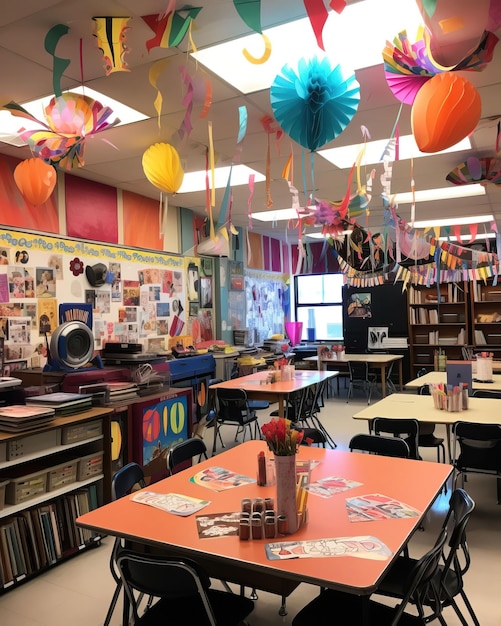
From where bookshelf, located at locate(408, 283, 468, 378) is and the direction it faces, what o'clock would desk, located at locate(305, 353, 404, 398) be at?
The desk is roughly at 1 o'clock from the bookshelf.

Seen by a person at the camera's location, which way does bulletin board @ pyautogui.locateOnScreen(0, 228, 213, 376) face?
facing the viewer and to the right of the viewer

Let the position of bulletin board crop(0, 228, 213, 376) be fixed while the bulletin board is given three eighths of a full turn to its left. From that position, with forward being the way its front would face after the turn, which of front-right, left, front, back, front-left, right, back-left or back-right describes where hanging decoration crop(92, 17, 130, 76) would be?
back

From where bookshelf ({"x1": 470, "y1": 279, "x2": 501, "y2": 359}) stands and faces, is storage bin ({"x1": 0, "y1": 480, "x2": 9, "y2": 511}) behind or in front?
in front

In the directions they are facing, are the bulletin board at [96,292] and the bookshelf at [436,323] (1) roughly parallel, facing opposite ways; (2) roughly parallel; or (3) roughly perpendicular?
roughly perpendicular

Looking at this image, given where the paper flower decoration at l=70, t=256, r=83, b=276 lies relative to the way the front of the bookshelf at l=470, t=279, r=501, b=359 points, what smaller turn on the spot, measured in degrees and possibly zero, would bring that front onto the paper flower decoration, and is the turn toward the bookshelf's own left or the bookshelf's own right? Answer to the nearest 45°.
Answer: approximately 45° to the bookshelf's own right

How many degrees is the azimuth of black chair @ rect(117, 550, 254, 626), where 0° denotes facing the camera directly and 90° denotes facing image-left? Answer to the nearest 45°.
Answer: approximately 225°

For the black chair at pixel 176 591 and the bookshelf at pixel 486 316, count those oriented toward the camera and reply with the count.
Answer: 1

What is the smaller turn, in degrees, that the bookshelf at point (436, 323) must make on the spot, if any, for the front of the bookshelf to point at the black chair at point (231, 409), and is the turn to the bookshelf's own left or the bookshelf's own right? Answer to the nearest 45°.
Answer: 0° — it already faces it

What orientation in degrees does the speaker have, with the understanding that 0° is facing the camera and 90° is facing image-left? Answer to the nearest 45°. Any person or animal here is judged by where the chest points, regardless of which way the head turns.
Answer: approximately 315°

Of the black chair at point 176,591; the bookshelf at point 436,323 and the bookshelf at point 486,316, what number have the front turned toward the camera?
2

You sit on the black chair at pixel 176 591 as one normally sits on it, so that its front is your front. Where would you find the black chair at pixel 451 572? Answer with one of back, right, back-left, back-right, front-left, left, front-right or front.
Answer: front-right
